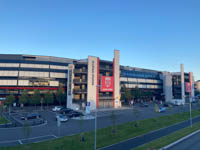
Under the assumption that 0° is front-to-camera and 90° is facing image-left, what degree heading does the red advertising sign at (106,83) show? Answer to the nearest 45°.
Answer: approximately 0°
